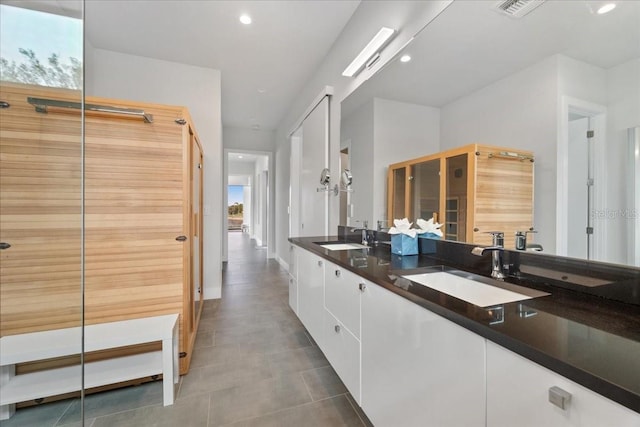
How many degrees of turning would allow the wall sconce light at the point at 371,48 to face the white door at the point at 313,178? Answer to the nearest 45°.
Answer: approximately 90° to its right

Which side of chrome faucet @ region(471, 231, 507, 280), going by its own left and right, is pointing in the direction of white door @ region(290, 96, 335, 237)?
right

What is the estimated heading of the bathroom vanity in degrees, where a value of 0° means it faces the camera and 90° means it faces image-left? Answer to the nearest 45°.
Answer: approximately 45°

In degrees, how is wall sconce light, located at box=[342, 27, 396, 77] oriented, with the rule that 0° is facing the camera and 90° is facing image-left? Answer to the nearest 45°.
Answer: approximately 45°

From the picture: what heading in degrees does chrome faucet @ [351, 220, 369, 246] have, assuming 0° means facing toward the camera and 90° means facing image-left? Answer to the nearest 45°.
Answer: approximately 90°

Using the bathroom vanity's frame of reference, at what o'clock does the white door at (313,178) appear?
The white door is roughly at 3 o'clock from the bathroom vanity.

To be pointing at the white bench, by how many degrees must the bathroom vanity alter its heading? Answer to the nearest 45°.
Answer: approximately 45° to its right
